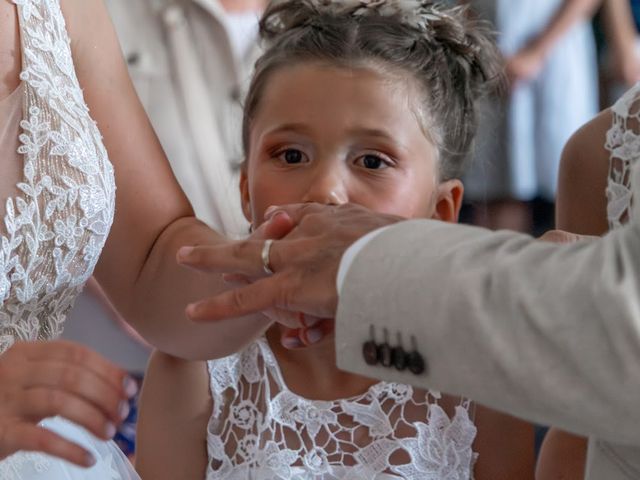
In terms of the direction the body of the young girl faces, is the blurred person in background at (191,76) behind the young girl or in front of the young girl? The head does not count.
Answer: behind

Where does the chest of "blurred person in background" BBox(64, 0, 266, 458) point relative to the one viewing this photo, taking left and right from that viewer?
facing the viewer

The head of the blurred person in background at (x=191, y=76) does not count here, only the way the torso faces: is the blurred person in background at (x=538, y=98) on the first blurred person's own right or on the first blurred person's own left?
on the first blurred person's own left

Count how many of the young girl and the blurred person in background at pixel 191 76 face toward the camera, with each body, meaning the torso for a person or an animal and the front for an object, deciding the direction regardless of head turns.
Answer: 2

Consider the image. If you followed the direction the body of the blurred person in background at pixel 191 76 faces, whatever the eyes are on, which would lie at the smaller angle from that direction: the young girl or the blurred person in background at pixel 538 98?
the young girl

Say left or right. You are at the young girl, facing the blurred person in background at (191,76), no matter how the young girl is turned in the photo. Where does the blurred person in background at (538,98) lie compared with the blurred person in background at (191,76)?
right

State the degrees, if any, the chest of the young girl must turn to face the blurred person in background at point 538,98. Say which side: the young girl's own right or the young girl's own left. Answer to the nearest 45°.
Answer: approximately 180°

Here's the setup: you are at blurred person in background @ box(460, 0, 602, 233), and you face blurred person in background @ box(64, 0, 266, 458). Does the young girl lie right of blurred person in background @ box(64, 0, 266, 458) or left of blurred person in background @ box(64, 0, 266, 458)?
left

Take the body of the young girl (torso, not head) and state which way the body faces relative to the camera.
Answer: toward the camera

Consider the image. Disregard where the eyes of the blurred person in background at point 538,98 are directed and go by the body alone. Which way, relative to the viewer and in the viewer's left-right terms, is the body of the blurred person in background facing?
facing the viewer and to the left of the viewer
